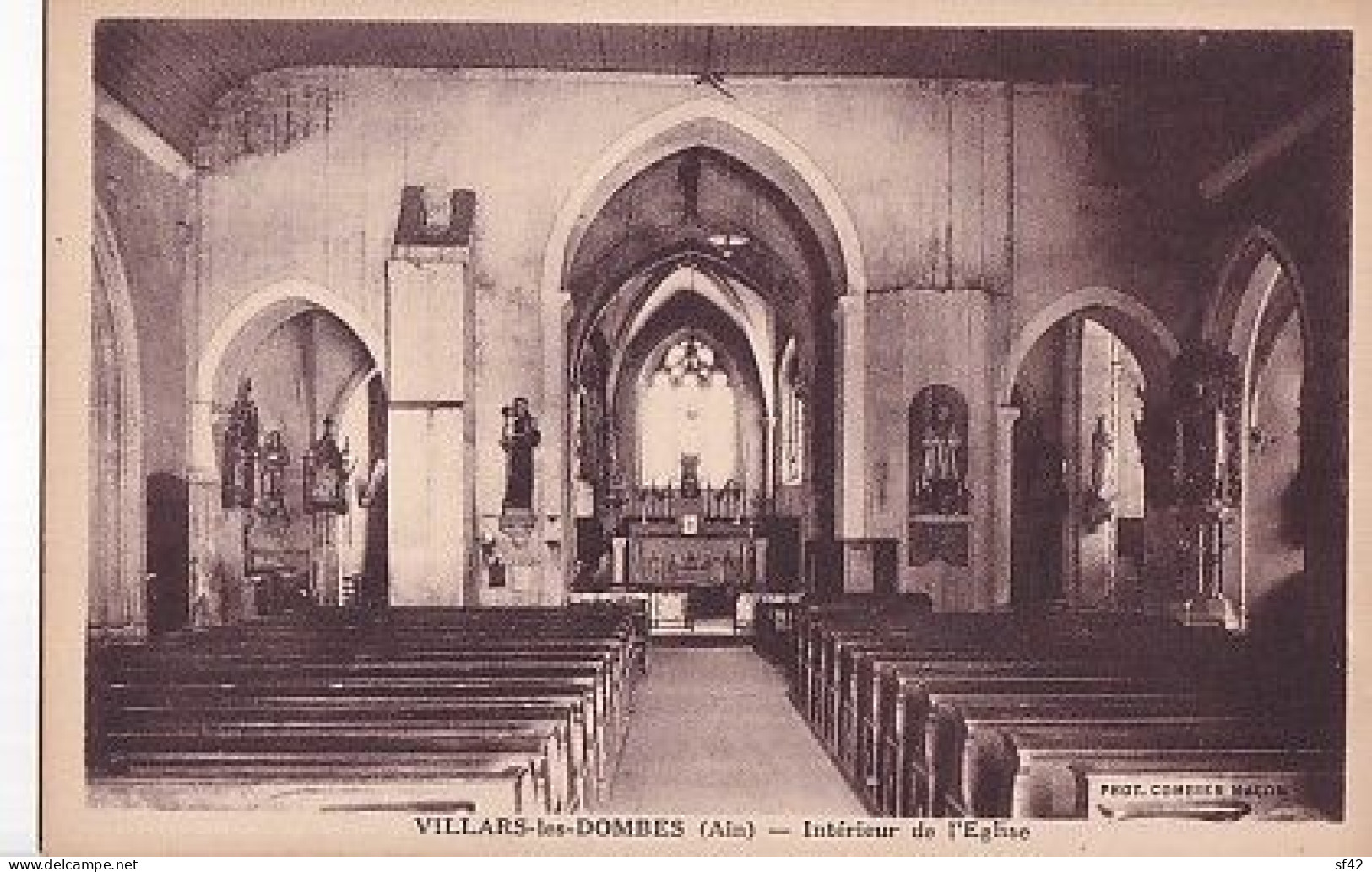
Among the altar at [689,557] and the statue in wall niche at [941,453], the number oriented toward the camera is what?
2

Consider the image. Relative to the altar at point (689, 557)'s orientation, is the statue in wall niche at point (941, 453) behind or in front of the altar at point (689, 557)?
in front

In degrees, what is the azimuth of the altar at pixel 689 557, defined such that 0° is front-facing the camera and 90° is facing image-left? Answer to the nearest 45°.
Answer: approximately 0°
